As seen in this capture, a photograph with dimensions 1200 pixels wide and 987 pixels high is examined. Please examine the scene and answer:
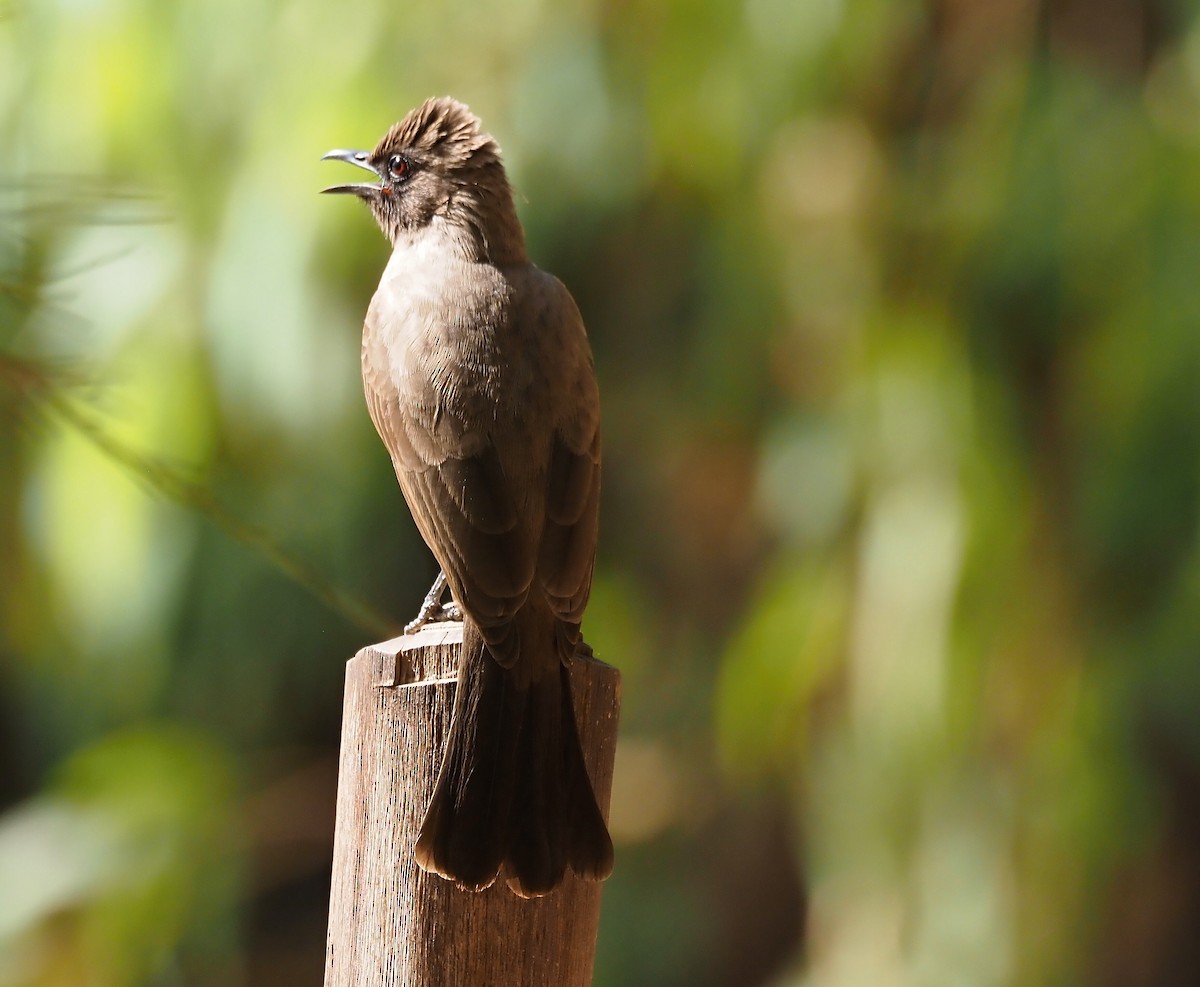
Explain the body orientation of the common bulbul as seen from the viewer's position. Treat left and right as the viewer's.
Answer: facing away from the viewer and to the left of the viewer
